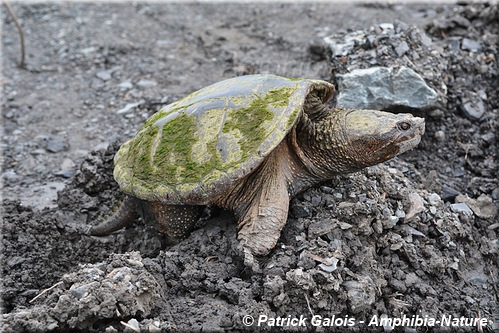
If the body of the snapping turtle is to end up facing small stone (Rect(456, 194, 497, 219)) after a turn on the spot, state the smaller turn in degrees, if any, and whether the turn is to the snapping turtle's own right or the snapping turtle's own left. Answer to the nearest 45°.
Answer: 0° — it already faces it

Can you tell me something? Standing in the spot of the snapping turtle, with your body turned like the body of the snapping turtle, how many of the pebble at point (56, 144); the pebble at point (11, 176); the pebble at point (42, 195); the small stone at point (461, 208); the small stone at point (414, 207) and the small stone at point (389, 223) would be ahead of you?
3

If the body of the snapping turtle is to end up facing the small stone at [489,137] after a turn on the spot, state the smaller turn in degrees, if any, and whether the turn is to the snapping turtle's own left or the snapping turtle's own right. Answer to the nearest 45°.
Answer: approximately 45° to the snapping turtle's own left

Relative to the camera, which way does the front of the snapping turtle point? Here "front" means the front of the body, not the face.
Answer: to the viewer's right

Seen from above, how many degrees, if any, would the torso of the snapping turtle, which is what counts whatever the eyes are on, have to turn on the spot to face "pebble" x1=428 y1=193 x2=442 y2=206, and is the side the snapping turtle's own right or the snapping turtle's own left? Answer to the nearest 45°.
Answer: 0° — it already faces it

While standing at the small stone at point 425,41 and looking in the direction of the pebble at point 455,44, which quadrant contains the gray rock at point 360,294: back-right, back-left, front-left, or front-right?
back-right

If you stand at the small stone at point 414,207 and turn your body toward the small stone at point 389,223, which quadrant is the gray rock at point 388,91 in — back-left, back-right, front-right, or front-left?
back-right

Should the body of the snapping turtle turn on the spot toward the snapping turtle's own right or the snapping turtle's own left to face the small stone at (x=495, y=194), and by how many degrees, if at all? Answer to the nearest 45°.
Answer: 0° — it already faces it

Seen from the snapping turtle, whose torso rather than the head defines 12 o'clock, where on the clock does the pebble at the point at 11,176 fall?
The pebble is roughly at 7 o'clock from the snapping turtle.

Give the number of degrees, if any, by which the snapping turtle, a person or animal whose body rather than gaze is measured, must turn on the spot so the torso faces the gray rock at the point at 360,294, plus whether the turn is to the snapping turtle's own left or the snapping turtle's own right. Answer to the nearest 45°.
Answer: approximately 45° to the snapping turtle's own right

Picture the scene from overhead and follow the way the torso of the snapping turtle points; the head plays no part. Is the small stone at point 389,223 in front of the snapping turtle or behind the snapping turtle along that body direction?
in front

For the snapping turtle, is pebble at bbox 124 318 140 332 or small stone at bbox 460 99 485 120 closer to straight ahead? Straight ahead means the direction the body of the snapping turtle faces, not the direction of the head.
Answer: the small stone

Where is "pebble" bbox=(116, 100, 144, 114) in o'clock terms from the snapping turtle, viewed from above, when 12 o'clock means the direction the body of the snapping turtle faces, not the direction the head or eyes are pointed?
The pebble is roughly at 8 o'clock from the snapping turtle.

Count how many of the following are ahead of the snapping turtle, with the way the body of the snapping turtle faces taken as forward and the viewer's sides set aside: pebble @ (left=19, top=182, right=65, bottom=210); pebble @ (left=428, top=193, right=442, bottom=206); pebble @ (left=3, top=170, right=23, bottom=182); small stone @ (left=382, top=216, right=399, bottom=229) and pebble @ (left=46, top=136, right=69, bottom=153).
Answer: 2

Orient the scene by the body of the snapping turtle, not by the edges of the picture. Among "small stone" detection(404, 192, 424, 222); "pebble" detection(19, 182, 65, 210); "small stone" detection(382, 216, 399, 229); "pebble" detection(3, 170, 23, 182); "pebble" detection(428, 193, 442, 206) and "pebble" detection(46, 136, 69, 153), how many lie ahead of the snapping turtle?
3

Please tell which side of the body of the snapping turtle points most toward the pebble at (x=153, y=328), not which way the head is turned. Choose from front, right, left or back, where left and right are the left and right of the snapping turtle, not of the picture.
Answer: right
